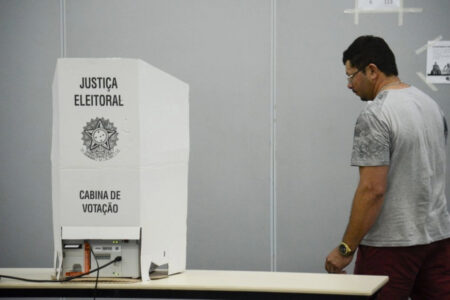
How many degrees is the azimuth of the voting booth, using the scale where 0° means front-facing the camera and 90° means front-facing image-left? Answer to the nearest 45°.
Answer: approximately 180°

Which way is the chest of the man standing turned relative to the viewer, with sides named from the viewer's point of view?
facing away from the viewer and to the left of the viewer

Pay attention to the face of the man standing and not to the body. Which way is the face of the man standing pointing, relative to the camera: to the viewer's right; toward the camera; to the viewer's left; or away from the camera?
to the viewer's left

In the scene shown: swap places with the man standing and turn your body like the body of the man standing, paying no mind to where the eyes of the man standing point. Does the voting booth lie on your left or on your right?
on your left

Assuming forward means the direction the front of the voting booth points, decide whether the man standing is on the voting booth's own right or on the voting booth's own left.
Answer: on the voting booth's own right

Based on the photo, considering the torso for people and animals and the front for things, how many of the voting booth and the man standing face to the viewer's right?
0
